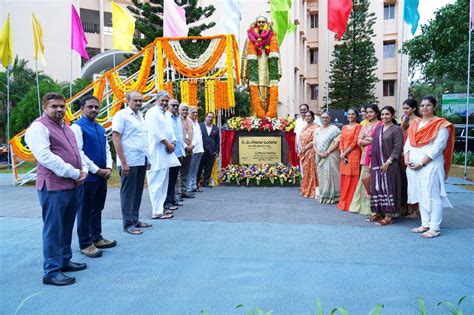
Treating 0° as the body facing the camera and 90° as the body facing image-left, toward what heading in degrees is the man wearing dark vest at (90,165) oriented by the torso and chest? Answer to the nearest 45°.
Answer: approximately 315°

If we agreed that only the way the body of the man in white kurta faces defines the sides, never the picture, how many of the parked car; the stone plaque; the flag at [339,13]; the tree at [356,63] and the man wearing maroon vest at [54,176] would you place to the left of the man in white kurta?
4

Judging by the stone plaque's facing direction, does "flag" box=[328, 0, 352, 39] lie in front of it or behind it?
behind

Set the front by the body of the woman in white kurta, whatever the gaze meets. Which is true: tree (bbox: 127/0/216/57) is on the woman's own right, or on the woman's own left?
on the woman's own right

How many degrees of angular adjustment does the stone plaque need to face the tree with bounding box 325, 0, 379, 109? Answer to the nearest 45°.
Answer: approximately 180°

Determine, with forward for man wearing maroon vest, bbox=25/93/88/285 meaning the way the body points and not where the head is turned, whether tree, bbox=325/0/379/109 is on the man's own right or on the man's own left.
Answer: on the man's own left

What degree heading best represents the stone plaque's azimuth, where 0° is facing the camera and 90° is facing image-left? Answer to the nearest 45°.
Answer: approximately 0°

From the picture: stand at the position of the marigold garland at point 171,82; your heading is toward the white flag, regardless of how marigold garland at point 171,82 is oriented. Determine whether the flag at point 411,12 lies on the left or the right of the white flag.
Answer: right

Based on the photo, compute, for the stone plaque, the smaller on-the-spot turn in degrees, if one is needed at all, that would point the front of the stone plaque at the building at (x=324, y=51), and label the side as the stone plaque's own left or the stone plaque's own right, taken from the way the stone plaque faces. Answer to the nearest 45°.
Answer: approximately 180°
